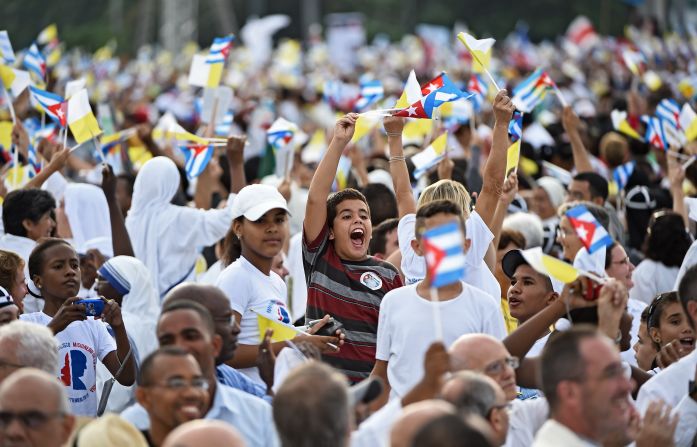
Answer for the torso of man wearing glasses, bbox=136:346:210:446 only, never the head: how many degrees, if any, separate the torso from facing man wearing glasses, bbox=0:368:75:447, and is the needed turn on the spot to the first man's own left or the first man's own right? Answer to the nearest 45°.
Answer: approximately 135° to the first man's own right

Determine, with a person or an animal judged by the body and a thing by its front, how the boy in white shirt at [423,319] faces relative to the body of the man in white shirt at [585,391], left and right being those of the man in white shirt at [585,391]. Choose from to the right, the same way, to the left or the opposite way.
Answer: to the right
